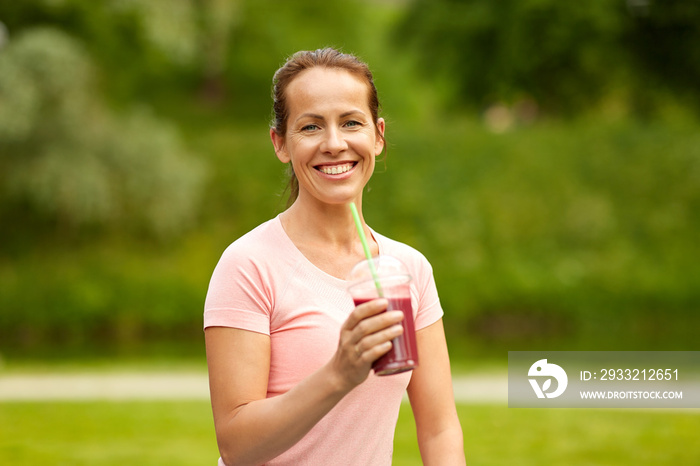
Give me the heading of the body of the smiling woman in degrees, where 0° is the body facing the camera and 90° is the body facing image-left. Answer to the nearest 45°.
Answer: approximately 315°

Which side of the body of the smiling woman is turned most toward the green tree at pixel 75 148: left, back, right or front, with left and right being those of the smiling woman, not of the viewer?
back
